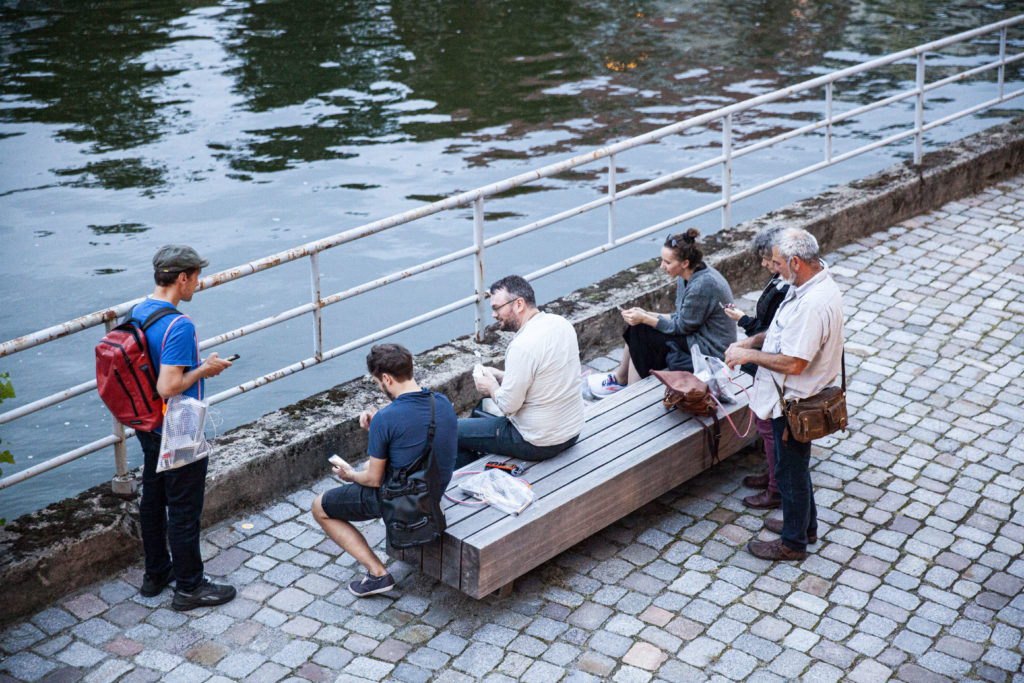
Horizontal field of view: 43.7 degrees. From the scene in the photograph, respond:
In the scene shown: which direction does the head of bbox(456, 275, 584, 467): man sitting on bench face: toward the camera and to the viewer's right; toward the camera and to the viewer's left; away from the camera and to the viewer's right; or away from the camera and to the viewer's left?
toward the camera and to the viewer's left

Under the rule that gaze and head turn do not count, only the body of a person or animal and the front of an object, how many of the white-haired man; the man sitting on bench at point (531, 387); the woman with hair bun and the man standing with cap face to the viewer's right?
1

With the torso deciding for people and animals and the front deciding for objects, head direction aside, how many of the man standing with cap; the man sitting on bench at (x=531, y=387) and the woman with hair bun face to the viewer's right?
1

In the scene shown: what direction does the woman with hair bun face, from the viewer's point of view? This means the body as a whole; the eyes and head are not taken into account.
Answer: to the viewer's left

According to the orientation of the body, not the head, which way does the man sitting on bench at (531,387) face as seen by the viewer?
to the viewer's left

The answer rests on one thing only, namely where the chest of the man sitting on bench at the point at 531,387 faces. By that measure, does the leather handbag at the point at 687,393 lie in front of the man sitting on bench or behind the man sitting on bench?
behind

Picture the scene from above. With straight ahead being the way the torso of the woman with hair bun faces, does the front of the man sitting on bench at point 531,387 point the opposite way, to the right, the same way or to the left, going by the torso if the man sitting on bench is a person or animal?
the same way

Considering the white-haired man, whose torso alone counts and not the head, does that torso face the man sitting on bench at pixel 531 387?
yes

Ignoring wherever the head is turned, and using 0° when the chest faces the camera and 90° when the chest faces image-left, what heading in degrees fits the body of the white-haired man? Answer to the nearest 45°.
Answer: approximately 90°

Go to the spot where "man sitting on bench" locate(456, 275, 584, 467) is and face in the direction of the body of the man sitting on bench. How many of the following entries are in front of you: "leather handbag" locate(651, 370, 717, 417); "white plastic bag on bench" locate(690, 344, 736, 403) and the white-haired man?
0

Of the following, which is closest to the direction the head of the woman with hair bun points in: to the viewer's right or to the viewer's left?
to the viewer's left

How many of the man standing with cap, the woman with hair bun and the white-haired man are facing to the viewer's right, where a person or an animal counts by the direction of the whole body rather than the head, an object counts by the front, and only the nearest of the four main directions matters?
1

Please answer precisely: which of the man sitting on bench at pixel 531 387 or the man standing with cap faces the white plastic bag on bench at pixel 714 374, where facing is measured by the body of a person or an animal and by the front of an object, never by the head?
the man standing with cap

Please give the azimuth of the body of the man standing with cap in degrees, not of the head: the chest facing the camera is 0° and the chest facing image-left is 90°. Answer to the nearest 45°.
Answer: approximately 270°

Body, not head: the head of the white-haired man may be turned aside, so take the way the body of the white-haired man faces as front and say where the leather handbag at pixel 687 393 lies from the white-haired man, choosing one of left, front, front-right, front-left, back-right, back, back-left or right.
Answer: front-right

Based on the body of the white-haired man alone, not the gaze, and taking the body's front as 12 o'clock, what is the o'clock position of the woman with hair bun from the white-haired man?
The woman with hair bun is roughly at 2 o'clock from the white-haired man.
